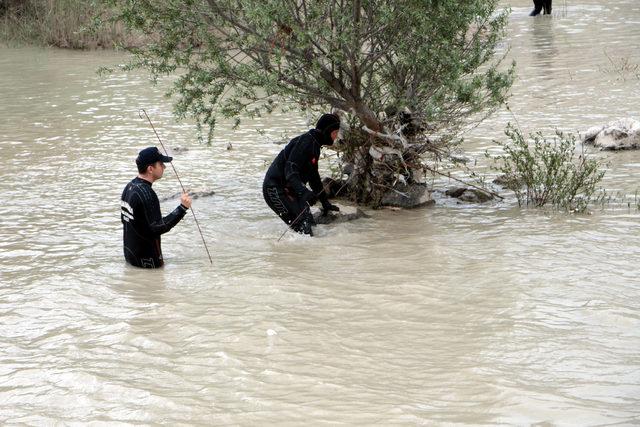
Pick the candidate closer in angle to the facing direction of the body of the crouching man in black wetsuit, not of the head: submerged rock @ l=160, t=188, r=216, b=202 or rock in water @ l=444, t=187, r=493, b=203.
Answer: the rock in water

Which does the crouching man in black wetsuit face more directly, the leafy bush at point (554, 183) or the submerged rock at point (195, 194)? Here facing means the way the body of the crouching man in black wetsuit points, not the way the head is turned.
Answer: the leafy bush

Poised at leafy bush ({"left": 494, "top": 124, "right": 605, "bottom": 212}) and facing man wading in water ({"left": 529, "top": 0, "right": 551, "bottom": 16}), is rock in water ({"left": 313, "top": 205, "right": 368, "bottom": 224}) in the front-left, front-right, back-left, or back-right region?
back-left

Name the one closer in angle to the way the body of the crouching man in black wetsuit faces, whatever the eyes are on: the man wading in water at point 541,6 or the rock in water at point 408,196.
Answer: the rock in water

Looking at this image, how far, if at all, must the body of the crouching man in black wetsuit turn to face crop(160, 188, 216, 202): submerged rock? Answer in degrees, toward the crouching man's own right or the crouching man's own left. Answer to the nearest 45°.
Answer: approximately 135° to the crouching man's own left

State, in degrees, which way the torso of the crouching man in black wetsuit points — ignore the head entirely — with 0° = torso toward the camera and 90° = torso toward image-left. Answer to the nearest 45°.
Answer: approximately 270°

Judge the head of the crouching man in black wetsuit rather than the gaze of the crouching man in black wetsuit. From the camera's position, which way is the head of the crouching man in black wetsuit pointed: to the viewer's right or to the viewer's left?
to the viewer's right

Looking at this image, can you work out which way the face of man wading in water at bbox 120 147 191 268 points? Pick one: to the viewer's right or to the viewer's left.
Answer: to the viewer's right

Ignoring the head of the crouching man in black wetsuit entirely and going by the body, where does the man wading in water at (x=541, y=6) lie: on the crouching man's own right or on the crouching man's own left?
on the crouching man's own left
